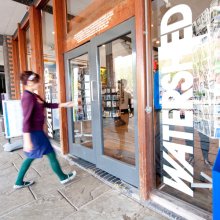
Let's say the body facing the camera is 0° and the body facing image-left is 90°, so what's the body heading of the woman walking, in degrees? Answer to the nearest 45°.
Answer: approximately 270°

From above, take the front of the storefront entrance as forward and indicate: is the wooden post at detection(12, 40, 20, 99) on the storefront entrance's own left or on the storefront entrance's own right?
on the storefront entrance's own right

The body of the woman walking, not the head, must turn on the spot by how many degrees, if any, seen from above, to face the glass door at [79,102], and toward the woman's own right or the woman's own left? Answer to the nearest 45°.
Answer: approximately 45° to the woman's own left

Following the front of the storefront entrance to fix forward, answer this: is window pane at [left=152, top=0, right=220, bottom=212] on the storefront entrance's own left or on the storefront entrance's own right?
on the storefront entrance's own left

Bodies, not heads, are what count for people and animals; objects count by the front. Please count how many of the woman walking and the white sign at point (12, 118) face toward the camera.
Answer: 1

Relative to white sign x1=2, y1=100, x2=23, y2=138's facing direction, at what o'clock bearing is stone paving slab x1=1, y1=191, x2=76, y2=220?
The stone paving slab is roughly at 12 o'clock from the white sign.

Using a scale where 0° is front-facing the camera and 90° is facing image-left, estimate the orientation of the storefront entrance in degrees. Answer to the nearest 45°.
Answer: approximately 45°

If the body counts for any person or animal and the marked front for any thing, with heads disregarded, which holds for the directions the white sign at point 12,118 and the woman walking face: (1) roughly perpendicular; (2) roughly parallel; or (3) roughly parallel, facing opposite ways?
roughly perpendicular

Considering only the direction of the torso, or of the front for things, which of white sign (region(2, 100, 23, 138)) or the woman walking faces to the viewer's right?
the woman walking

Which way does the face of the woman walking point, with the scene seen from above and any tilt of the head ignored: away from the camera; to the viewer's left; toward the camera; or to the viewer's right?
to the viewer's right
